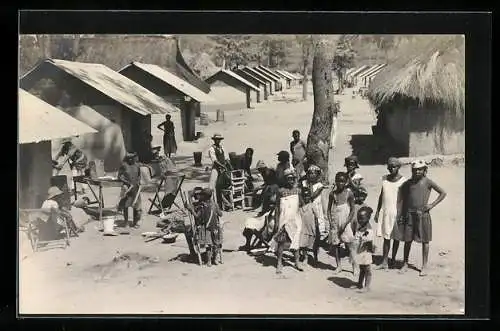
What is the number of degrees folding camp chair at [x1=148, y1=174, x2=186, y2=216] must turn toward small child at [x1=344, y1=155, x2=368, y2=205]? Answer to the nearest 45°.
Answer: approximately 135° to its left

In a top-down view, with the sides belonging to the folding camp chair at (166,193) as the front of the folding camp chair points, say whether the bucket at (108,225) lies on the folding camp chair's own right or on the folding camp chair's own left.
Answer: on the folding camp chair's own right

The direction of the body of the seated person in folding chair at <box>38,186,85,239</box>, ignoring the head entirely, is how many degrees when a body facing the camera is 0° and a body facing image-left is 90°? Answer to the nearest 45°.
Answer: approximately 270°

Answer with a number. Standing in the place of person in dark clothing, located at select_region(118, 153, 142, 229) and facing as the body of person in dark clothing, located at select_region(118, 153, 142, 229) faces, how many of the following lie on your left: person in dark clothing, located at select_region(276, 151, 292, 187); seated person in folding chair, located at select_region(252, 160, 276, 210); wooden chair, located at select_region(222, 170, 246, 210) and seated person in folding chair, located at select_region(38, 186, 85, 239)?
3
